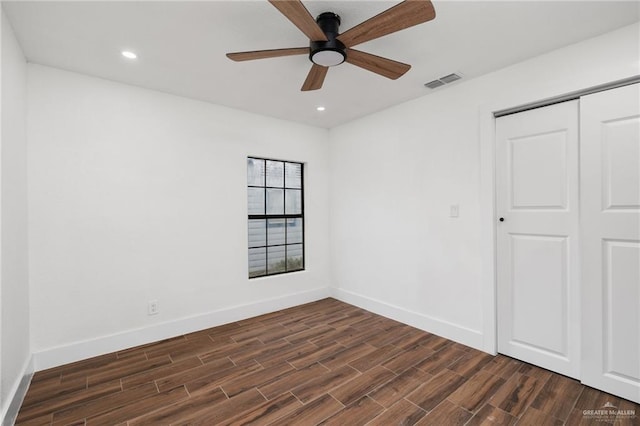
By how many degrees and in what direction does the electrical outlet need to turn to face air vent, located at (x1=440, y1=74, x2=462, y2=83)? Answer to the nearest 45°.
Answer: approximately 45° to its left

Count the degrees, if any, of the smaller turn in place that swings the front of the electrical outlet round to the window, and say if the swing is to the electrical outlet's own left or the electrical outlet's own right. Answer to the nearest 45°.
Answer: approximately 90° to the electrical outlet's own left

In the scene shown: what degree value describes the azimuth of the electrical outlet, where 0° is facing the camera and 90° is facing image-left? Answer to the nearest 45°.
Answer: approximately 0°

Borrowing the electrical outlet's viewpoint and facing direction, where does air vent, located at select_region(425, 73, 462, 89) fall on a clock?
The air vent is roughly at 10 o'clock from the electrical outlet.

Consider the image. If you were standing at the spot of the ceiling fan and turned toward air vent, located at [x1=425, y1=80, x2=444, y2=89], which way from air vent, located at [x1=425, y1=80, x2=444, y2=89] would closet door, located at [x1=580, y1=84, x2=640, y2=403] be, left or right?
right

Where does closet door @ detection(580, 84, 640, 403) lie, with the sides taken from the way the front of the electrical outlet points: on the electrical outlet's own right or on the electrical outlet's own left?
on the electrical outlet's own left

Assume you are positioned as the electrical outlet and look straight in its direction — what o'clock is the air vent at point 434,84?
The air vent is roughly at 10 o'clock from the electrical outlet.

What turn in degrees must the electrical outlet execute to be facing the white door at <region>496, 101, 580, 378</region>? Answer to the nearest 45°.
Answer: approximately 45° to its left

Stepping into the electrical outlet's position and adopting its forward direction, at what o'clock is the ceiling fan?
The ceiling fan is roughly at 11 o'clock from the electrical outlet.

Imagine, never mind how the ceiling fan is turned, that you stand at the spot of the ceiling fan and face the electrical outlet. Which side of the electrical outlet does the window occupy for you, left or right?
right
